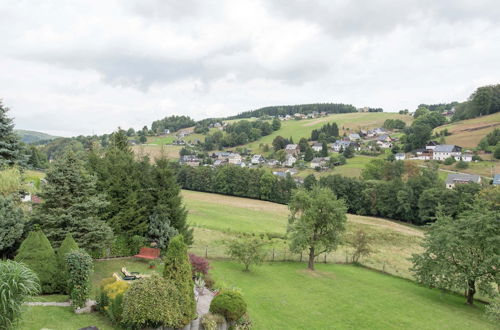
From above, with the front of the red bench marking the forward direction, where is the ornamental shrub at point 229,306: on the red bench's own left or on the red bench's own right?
on the red bench's own left

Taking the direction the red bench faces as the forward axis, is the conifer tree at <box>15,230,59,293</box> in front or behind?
in front

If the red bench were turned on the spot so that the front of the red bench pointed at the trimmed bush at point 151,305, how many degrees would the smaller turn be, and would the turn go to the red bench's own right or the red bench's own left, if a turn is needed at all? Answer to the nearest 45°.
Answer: approximately 45° to the red bench's own left

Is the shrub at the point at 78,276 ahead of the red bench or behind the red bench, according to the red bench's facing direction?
ahead

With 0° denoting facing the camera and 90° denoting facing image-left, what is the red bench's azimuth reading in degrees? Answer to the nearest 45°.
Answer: approximately 45°

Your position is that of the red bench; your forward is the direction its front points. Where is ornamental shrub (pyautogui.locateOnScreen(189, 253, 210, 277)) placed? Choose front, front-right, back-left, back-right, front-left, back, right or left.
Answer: left
